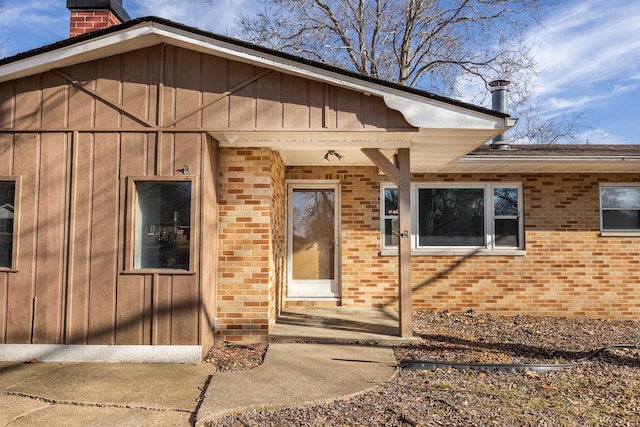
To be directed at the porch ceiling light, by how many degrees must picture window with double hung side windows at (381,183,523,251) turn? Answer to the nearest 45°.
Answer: approximately 45° to its right

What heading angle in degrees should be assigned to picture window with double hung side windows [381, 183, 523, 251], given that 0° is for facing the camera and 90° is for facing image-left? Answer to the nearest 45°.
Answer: approximately 0°

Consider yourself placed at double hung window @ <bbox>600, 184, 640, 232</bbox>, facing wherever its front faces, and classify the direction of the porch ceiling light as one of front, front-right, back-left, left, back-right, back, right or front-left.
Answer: front-right

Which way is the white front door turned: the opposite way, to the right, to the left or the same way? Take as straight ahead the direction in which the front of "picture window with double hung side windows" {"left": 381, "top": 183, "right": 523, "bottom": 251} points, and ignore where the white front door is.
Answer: the same way

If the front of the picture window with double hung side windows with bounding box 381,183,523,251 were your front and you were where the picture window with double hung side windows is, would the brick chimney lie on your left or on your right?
on your right

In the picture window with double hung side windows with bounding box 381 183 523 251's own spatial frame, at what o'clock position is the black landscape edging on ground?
The black landscape edging on ground is roughly at 12 o'clock from the picture window with double hung side windows.

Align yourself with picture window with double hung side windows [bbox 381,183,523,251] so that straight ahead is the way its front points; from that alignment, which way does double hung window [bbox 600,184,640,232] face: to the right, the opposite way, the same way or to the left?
the same way

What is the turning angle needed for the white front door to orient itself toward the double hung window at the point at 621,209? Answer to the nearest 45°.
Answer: approximately 90° to its left

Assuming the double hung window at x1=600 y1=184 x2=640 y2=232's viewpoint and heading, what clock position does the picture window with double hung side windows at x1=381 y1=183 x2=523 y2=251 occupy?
the picture window with double hung side windows at x1=381 y1=183 x2=523 y2=251 is roughly at 2 o'clock from the double hung window at x1=600 y1=184 x2=640 y2=232.

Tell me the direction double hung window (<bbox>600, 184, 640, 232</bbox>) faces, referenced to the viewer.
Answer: facing the viewer

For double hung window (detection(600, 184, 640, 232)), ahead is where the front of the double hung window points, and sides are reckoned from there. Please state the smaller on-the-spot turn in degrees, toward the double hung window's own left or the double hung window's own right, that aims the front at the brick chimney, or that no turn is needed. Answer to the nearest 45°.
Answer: approximately 45° to the double hung window's own right

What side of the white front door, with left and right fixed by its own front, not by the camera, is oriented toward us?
front

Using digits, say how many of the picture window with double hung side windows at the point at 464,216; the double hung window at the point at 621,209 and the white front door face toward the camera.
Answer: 3

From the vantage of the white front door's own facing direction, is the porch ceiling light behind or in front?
in front

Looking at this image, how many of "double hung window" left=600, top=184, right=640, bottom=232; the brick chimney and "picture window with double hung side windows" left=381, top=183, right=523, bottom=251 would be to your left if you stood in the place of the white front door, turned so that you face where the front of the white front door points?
2

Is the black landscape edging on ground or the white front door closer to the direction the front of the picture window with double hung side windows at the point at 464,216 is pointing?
the black landscape edging on ground

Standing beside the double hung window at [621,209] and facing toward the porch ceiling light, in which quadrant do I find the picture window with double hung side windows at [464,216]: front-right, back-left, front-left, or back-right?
front-right

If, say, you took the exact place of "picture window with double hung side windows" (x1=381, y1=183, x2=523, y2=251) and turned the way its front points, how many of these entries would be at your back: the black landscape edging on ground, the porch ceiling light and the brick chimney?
0
